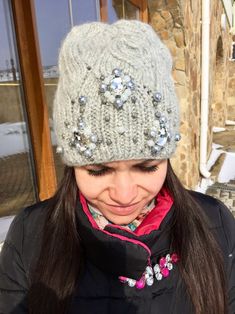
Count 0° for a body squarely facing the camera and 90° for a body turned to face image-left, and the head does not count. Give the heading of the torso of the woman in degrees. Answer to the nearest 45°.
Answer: approximately 0°

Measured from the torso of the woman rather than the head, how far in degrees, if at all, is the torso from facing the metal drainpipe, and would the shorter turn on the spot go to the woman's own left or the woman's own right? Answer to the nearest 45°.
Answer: approximately 180°

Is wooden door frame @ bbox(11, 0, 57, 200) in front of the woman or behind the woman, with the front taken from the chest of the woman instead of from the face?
behind
